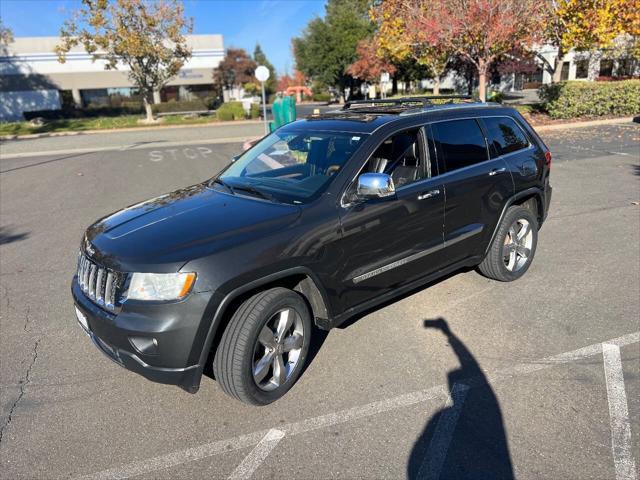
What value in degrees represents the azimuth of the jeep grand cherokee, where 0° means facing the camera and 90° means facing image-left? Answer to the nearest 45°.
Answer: approximately 45°

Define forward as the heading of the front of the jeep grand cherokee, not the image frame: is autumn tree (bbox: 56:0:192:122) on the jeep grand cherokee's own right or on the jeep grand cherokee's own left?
on the jeep grand cherokee's own right

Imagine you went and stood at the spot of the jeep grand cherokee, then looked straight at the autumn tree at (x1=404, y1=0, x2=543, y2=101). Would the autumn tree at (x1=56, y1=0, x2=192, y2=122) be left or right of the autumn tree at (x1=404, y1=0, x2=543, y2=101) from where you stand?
left

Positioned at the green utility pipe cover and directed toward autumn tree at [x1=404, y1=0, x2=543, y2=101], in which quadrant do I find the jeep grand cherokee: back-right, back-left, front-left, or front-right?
back-right

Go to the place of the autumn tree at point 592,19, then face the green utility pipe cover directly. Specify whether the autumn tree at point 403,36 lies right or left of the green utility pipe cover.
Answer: right

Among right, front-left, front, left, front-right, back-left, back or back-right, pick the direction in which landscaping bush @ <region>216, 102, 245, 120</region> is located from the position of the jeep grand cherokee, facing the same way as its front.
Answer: back-right

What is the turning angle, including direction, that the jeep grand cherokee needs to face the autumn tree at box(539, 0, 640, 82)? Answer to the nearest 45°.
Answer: approximately 180°

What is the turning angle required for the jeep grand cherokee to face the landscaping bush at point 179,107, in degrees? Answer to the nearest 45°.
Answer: approximately 135° to its right

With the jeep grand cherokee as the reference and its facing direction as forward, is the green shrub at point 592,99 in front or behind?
behind

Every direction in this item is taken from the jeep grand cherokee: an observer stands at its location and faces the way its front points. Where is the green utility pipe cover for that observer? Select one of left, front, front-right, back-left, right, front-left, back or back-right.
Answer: back-right

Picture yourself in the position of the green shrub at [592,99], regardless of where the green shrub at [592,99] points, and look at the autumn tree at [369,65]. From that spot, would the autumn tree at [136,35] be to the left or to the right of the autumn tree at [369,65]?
left
